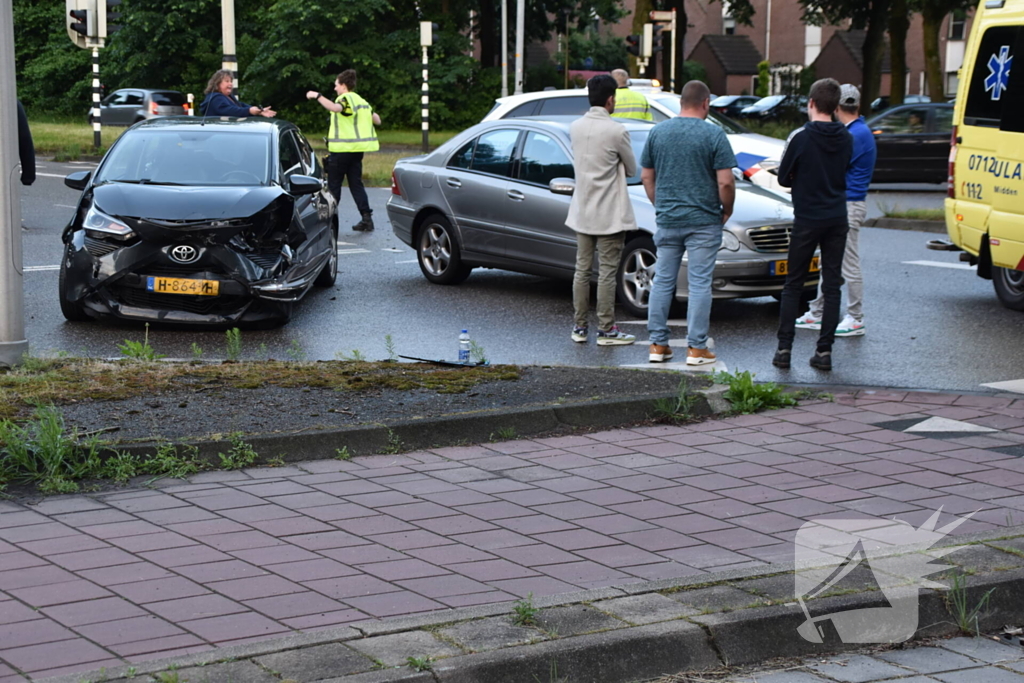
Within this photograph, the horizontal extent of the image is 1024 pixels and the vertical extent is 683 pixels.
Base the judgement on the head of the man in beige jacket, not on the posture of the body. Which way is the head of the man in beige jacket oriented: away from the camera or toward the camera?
away from the camera

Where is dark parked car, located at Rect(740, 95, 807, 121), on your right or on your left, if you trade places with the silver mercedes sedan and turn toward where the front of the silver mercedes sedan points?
on your left

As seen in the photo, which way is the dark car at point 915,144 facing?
to the viewer's left

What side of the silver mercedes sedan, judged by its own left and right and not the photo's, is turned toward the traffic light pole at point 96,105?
back

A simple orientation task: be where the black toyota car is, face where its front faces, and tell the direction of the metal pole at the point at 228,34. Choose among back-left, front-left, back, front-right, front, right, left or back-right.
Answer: back

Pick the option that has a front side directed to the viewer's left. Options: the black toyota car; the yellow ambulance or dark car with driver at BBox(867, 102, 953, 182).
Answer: the dark car with driver

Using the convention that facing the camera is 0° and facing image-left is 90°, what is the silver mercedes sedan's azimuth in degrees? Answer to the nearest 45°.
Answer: approximately 315°

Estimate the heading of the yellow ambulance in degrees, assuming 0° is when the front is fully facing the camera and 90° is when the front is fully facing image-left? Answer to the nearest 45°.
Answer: approximately 315°
